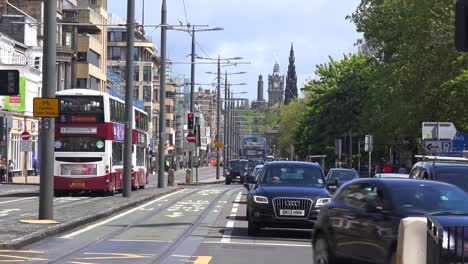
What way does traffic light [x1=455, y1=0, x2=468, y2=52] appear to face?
away from the camera

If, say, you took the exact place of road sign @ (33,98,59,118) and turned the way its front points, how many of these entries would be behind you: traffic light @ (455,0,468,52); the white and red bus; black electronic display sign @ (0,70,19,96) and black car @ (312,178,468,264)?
1

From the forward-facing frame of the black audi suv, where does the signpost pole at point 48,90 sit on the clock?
The signpost pole is roughly at 3 o'clock from the black audi suv.

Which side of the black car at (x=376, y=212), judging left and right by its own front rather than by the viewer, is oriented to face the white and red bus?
back

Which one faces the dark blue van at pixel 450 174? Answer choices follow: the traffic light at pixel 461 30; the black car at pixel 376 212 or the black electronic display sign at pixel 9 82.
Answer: the traffic light at pixel 461 30

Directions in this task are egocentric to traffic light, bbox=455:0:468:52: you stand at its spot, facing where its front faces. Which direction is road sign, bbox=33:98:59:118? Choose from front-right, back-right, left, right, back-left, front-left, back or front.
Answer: front-left

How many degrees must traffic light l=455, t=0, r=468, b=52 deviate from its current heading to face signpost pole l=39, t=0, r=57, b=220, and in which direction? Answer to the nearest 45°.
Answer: approximately 45° to its left

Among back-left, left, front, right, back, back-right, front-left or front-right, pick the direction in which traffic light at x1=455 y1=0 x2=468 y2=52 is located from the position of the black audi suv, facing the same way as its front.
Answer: front

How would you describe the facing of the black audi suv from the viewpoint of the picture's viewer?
facing the viewer

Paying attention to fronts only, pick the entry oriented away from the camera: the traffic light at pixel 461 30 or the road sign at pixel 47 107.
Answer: the traffic light

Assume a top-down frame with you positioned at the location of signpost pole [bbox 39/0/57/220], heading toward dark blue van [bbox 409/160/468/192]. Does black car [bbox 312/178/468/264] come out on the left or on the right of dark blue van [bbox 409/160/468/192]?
right

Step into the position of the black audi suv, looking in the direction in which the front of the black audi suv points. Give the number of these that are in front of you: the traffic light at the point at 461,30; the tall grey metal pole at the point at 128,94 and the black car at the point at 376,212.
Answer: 2
